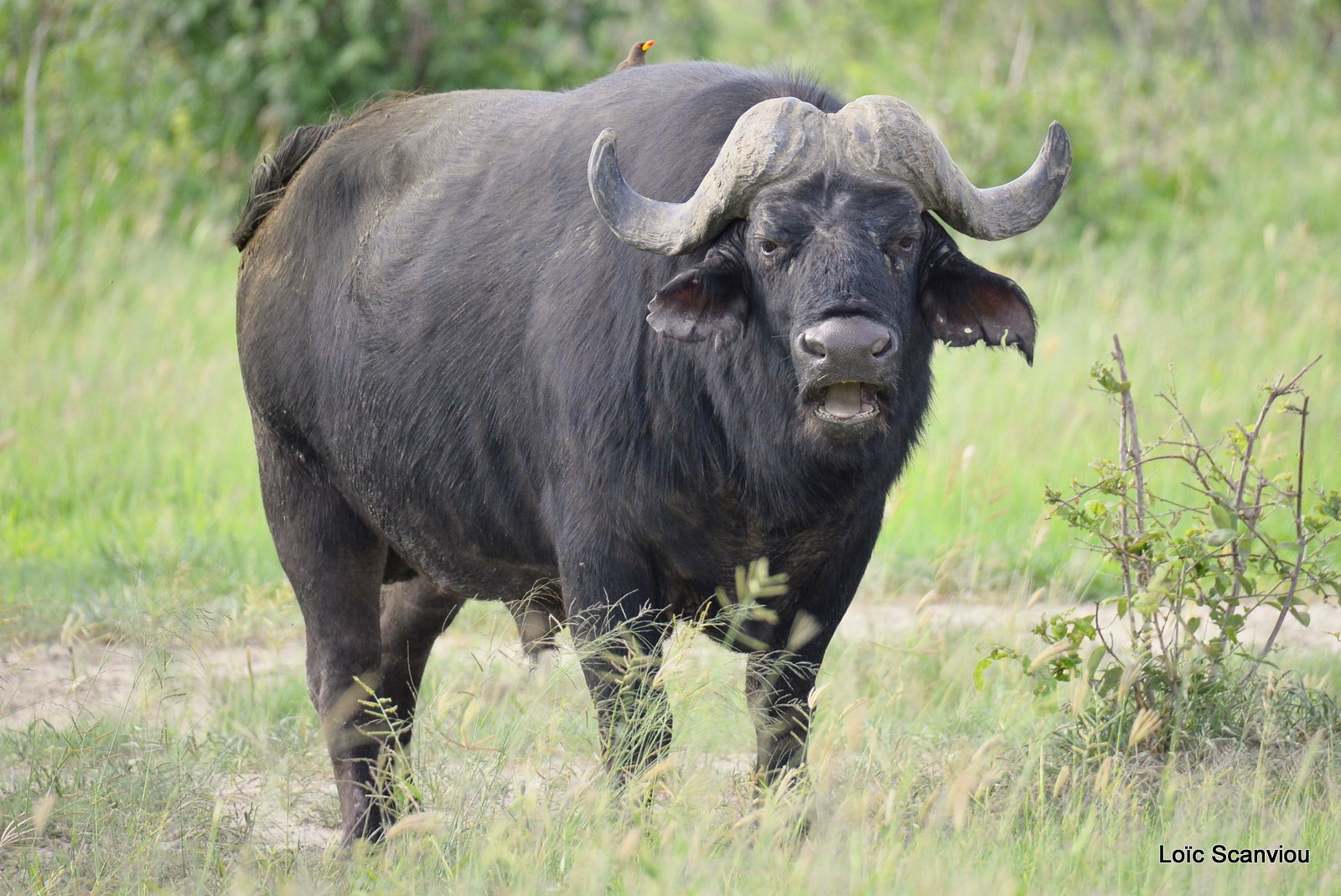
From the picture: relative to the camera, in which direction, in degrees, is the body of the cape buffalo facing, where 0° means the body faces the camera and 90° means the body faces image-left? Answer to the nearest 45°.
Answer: approximately 315°

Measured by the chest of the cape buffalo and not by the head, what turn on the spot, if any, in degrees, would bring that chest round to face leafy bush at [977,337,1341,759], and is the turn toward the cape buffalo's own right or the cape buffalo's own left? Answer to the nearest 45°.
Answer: approximately 45° to the cape buffalo's own left
